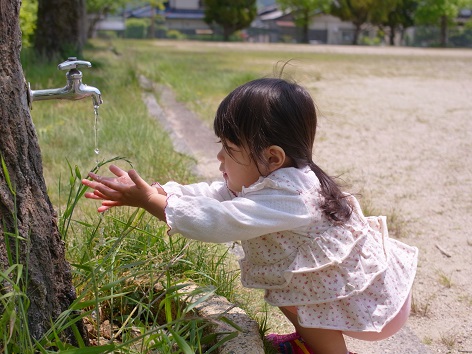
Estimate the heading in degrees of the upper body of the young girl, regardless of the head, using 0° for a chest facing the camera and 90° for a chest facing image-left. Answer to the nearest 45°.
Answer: approximately 90°

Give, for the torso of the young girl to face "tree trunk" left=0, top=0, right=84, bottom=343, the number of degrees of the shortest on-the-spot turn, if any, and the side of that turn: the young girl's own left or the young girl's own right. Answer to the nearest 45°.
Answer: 0° — they already face it

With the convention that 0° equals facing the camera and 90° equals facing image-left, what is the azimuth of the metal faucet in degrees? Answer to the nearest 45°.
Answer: approximately 270°

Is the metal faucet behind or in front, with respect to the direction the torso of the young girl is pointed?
in front

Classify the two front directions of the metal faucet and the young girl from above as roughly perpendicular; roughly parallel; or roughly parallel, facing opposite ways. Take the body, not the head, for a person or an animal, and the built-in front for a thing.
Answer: roughly parallel, facing opposite ways

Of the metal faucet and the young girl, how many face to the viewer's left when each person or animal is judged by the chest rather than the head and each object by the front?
1

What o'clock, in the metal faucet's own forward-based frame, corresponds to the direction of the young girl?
The young girl is roughly at 1 o'clock from the metal faucet.

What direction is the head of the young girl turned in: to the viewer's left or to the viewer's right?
to the viewer's left
